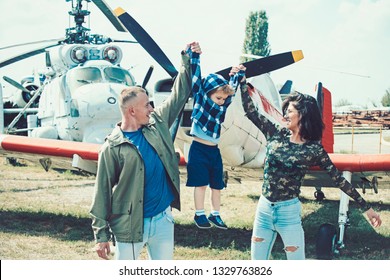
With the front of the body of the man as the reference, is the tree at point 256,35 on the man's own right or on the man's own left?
on the man's own left

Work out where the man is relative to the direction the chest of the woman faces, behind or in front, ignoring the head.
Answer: in front

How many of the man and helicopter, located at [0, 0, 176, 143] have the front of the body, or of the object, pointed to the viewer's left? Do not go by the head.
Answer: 0

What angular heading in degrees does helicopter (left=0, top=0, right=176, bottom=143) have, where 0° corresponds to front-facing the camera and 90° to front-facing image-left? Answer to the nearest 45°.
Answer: approximately 315°

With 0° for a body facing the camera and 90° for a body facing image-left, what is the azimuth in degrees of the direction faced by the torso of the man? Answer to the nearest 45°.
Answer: approximately 315°

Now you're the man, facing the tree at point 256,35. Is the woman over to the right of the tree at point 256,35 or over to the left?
right

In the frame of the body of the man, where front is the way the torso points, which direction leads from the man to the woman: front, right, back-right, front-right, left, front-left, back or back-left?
front-left

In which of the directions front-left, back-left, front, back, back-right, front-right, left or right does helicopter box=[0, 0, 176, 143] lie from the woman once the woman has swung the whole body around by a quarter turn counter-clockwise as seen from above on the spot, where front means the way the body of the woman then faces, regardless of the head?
back
